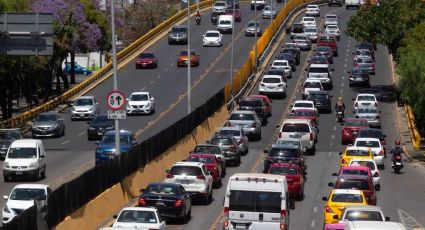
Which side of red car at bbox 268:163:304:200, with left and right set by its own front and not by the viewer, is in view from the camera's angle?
back

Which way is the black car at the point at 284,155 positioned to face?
away from the camera

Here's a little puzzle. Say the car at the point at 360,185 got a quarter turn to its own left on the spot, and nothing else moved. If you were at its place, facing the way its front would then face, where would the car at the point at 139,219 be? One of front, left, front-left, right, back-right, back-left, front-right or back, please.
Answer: front-left

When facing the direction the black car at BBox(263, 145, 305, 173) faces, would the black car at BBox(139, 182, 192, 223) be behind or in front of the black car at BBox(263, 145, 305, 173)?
behind

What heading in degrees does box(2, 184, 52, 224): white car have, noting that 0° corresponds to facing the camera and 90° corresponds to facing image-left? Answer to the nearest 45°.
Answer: approximately 45°

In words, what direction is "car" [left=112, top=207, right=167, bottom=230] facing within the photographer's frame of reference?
facing away from the viewer

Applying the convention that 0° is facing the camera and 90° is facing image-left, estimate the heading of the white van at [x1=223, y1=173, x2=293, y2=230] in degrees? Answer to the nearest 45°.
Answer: approximately 180°

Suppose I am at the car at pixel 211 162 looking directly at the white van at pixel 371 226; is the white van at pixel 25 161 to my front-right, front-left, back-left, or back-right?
back-right

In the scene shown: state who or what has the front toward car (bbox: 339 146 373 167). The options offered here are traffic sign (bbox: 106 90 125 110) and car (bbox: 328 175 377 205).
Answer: car (bbox: 328 175 377 205)

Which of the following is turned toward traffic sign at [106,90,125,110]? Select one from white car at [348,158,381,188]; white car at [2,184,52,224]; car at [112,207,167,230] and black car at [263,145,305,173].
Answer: the car

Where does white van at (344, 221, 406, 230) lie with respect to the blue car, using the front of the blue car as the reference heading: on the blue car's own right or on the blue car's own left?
on the blue car's own left
